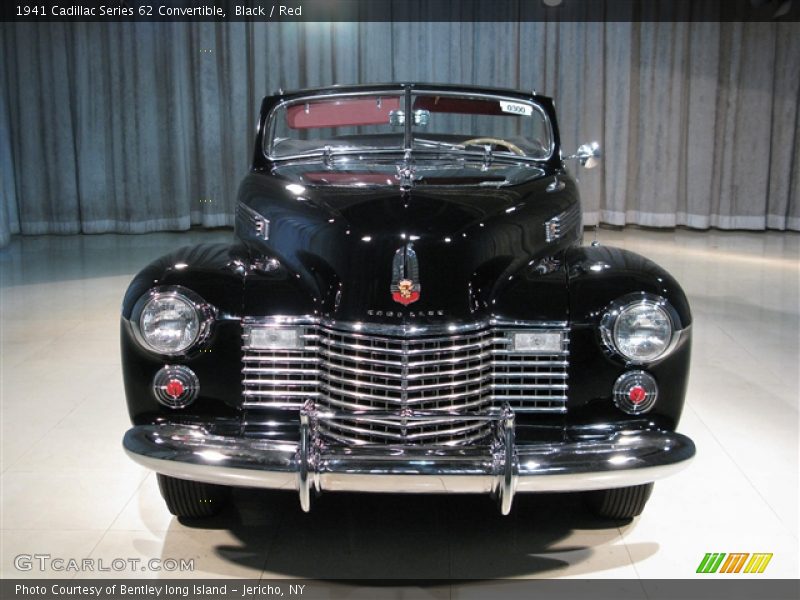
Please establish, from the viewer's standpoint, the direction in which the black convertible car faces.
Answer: facing the viewer

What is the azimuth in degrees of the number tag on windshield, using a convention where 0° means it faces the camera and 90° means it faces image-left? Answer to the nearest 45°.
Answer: approximately 0°
